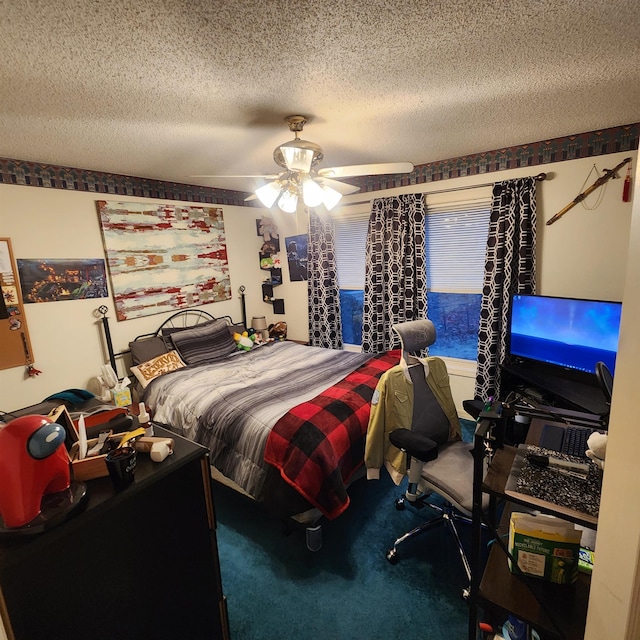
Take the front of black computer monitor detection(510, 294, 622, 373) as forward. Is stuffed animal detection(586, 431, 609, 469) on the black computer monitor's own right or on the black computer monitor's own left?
on the black computer monitor's own left

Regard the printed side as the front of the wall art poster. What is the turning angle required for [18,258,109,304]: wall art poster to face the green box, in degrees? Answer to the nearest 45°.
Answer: approximately 45° to its right

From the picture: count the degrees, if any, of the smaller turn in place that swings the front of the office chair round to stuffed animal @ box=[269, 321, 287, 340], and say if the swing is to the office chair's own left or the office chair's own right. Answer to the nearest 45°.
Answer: approximately 180°

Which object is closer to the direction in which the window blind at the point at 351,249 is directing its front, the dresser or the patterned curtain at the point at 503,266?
the dresser

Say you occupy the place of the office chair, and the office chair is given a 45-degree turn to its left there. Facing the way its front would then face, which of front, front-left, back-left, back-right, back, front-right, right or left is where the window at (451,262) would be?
left

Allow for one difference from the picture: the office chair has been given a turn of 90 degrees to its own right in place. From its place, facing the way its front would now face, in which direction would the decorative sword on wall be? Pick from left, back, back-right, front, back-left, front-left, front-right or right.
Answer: back

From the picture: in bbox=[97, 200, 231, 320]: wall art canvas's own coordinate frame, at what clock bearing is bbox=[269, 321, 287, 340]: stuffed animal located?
The stuffed animal is roughly at 10 o'clock from the wall art canvas.

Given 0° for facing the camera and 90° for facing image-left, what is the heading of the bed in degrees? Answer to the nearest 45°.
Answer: approximately 315°

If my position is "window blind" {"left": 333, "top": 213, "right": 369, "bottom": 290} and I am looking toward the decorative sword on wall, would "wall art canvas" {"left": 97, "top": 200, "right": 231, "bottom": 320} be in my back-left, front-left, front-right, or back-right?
back-right

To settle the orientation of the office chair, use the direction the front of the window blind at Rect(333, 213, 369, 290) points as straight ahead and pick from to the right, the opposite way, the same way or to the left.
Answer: to the left

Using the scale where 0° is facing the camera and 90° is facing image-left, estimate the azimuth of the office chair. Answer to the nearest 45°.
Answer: approximately 315°
